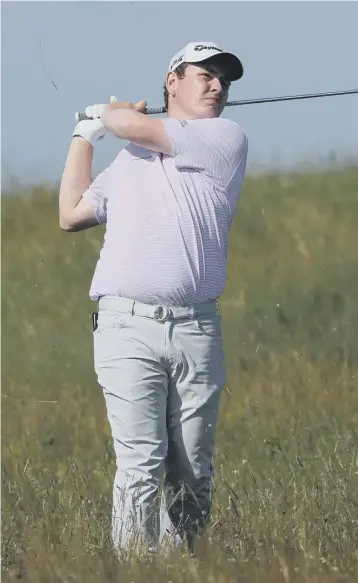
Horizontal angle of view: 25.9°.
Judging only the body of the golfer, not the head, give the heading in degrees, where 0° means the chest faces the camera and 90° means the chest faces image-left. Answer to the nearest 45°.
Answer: approximately 0°

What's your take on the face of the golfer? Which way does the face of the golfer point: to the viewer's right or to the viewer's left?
to the viewer's right
